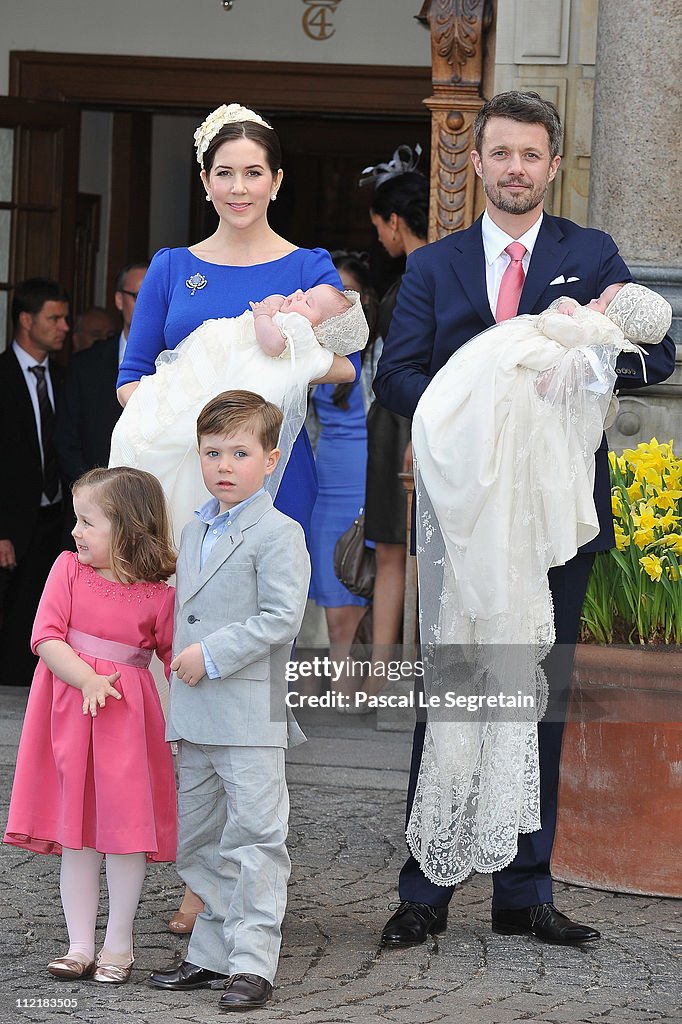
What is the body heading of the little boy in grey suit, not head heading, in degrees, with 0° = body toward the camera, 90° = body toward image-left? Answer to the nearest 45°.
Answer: approximately 45°

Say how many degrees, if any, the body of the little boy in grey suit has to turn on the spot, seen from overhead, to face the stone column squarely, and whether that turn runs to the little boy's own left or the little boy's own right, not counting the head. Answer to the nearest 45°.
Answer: approximately 180°

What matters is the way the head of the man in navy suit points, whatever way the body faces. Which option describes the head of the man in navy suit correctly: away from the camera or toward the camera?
toward the camera

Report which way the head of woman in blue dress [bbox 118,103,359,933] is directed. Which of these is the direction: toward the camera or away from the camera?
toward the camera

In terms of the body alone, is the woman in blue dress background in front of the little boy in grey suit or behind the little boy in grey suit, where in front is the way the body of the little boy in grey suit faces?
behind

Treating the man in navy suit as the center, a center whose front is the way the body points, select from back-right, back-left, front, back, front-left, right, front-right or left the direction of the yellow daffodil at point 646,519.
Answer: back-left

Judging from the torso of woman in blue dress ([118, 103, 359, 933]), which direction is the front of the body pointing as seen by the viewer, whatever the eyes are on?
toward the camera

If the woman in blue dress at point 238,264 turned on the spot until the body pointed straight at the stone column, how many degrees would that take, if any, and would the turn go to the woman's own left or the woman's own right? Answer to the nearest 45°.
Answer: approximately 135° to the woman's own left

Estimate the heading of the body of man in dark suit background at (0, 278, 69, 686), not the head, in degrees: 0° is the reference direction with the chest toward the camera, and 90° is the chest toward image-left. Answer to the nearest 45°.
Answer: approximately 315°

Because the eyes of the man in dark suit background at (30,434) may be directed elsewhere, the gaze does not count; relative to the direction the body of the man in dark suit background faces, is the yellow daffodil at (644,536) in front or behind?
in front
